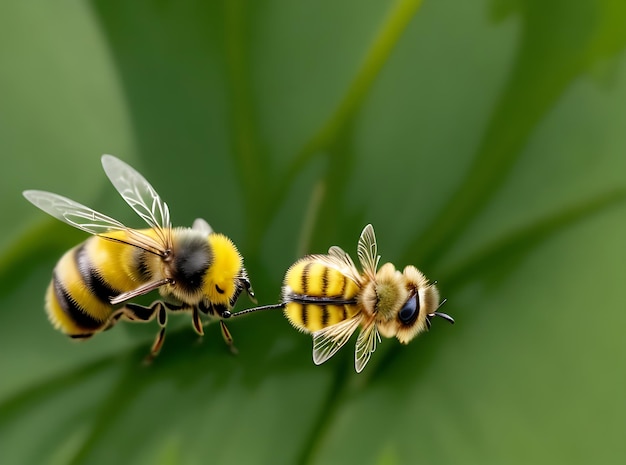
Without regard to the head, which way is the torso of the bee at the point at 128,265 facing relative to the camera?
to the viewer's right

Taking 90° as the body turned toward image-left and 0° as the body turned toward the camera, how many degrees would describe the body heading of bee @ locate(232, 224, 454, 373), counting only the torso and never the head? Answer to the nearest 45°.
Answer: approximately 270°

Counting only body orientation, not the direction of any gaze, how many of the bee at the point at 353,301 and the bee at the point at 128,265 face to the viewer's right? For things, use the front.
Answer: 2
